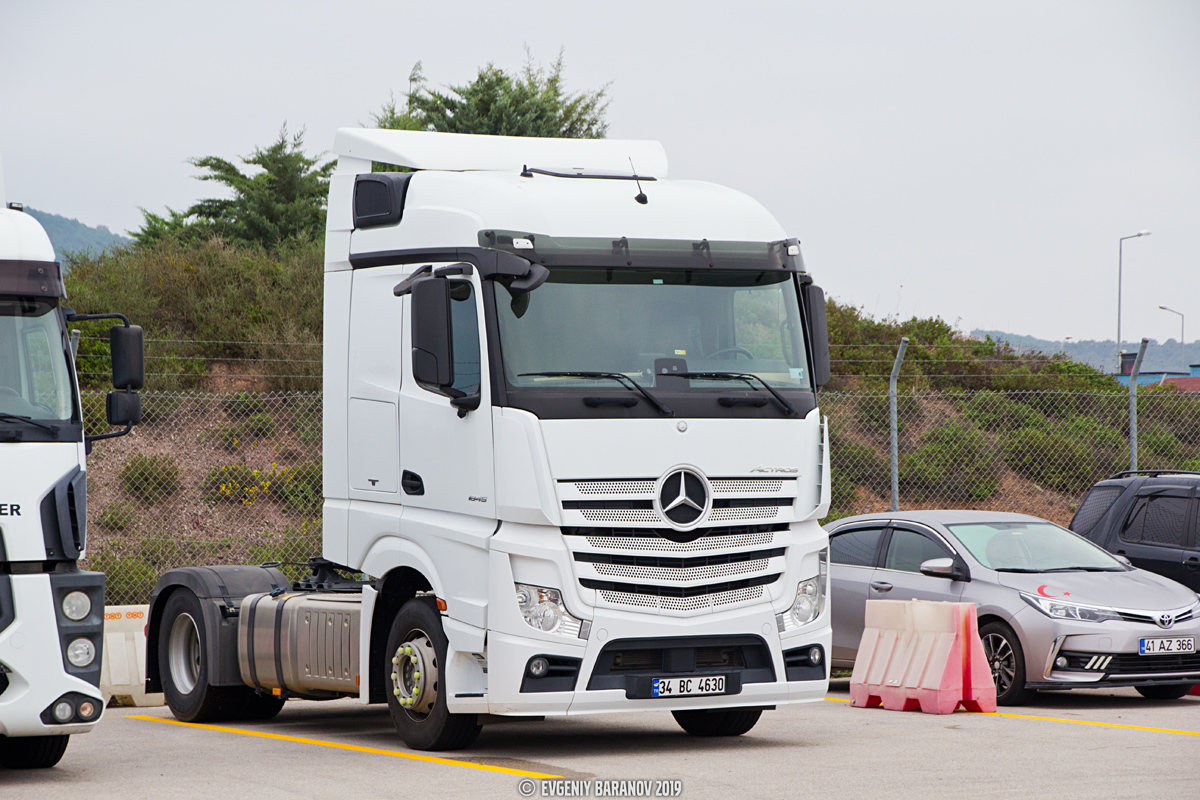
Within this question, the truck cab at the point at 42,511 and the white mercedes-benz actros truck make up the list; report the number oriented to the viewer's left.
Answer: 0

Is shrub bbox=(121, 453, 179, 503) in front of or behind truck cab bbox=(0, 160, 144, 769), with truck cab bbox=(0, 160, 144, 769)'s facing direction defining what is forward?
behind

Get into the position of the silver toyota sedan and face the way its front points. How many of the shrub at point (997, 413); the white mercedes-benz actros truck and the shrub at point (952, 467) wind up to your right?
1

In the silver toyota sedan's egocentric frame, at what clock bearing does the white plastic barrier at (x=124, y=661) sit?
The white plastic barrier is roughly at 4 o'clock from the silver toyota sedan.

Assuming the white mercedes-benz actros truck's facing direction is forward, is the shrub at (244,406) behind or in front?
behind

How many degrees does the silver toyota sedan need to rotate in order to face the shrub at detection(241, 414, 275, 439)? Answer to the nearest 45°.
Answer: approximately 180°

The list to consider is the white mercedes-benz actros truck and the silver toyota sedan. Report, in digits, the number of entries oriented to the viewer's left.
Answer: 0

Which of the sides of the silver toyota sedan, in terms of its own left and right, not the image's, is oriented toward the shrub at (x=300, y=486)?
back

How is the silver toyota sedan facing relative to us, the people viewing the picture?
facing the viewer and to the right of the viewer

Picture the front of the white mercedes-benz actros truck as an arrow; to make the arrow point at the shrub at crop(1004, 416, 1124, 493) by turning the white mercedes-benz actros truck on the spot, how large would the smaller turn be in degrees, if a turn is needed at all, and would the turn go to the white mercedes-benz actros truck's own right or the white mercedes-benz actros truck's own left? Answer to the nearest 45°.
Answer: approximately 90° to the white mercedes-benz actros truck's own left

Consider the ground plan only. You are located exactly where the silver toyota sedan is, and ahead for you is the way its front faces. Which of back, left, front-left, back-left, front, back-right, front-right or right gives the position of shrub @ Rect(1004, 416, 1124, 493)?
back-left

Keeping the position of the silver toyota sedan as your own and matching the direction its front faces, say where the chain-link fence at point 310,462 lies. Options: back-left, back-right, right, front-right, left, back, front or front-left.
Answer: back

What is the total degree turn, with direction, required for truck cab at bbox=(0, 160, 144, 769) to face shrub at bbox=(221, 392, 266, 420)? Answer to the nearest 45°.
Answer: approximately 180°

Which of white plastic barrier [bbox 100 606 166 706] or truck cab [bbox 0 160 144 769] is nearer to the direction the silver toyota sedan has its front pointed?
the truck cab
